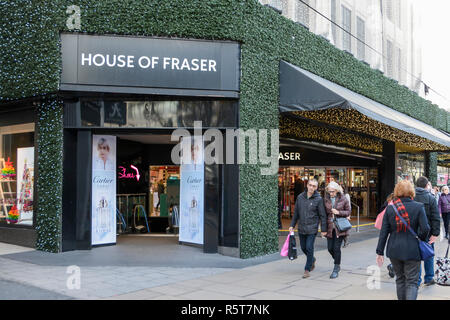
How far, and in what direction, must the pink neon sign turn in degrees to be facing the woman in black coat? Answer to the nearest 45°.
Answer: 0° — it already faces them

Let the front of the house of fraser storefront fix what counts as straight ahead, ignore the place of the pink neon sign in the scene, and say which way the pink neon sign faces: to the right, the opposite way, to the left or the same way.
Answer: the same way

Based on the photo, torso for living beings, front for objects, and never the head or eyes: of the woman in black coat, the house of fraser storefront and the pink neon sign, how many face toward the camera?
2

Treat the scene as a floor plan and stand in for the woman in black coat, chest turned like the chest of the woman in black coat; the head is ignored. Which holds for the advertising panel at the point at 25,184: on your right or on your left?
on your left

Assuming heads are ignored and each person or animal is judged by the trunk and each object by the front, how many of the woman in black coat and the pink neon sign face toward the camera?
1

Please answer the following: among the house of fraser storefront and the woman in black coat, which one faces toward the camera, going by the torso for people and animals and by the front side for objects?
the house of fraser storefront

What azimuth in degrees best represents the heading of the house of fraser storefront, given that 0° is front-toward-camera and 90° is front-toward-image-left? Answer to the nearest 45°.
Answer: approximately 0°

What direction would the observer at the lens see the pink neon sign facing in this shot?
facing the viewer

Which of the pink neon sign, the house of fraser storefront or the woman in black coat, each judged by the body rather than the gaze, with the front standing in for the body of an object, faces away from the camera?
the woman in black coat

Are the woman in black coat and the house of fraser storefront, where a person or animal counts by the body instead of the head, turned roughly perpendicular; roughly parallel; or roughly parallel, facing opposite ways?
roughly parallel, facing opposite ways
